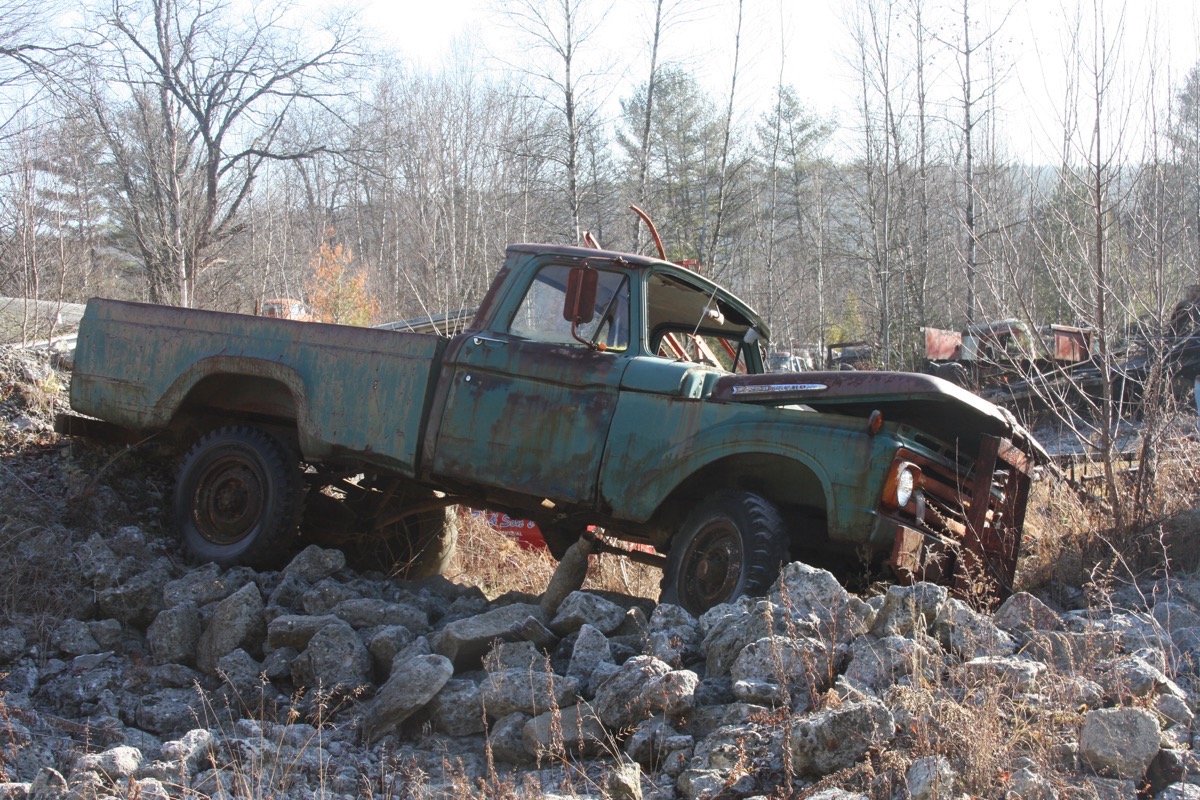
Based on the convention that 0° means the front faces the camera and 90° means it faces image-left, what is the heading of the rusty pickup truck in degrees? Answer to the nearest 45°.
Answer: approximately 315°

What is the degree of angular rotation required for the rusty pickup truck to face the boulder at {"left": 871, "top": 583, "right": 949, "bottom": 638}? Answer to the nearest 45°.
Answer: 0° — it already faces it

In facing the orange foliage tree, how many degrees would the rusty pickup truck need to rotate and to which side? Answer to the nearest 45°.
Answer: approximately 135° to its left

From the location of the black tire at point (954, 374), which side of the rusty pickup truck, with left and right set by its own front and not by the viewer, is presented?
left

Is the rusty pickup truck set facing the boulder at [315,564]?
no

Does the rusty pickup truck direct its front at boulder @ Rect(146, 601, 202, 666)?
no

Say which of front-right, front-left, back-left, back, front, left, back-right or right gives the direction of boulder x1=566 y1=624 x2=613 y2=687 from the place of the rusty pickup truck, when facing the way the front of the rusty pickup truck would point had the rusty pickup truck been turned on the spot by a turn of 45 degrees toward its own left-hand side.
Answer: right

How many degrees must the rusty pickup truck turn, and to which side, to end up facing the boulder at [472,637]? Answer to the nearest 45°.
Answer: approximately 45° to its right

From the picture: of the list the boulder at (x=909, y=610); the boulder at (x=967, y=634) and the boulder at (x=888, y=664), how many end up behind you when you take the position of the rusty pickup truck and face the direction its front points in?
0
